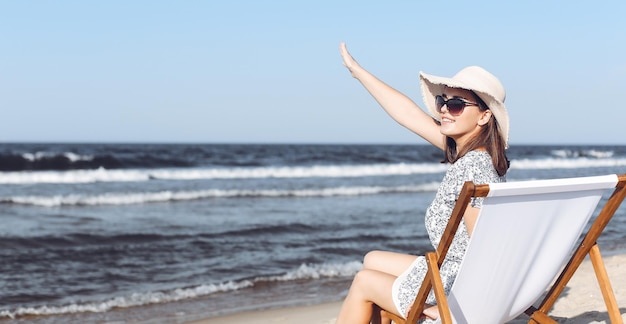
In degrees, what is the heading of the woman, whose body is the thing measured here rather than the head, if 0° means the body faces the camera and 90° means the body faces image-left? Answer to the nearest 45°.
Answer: approximately 90°
